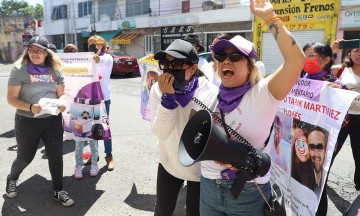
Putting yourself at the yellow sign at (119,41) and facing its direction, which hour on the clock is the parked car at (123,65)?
The parked car is roughly at 12 o'clock from the yellow sign.

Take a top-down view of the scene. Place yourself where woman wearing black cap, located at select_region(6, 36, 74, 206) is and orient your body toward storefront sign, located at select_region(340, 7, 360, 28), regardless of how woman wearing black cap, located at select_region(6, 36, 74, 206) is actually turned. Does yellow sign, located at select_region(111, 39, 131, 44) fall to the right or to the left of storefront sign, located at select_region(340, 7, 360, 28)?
left

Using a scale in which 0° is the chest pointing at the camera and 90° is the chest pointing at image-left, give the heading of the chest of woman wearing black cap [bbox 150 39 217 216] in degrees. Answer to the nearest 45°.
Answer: approximately 45°

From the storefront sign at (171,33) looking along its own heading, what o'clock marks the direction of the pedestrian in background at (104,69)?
The pedestrian in background is roughly at 12 o'clock from the storefront sign.

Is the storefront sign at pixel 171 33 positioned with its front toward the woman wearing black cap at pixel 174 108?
yes

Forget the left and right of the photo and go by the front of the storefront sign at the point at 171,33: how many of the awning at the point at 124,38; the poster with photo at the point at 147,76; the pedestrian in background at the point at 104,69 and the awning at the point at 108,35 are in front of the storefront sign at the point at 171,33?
2

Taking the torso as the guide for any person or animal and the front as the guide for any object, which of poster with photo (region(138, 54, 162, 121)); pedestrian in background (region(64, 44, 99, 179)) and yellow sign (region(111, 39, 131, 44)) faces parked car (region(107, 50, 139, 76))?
the yellow sign
